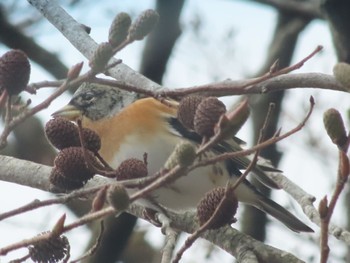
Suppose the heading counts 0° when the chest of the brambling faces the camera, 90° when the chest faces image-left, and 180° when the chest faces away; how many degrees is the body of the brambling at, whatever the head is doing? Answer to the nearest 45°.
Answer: approximately 90°

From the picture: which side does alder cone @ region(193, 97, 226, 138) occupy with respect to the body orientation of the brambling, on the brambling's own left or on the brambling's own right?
on the brambling's own left
